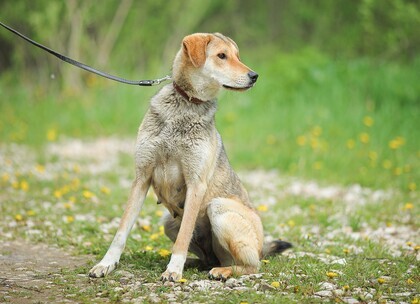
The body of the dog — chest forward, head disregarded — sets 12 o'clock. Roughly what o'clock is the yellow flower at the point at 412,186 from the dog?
The yellow flower is roughly at 6 o'clock from the dog.

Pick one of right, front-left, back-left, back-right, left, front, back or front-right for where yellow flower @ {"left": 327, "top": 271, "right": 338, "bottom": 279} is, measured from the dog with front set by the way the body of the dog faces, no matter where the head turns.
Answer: back-left

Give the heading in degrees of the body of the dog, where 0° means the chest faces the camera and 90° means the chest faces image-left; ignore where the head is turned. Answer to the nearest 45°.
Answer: approximately 45°

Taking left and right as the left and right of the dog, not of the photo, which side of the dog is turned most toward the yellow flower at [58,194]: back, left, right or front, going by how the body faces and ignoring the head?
right

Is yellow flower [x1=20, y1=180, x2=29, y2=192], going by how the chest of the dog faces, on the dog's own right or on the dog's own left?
on the dog's own right

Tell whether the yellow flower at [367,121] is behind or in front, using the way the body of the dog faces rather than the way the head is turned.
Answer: behind

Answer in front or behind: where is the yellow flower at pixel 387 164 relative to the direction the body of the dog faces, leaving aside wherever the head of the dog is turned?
behind

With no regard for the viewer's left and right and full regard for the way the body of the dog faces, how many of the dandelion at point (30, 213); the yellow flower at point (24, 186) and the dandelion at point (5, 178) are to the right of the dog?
3
